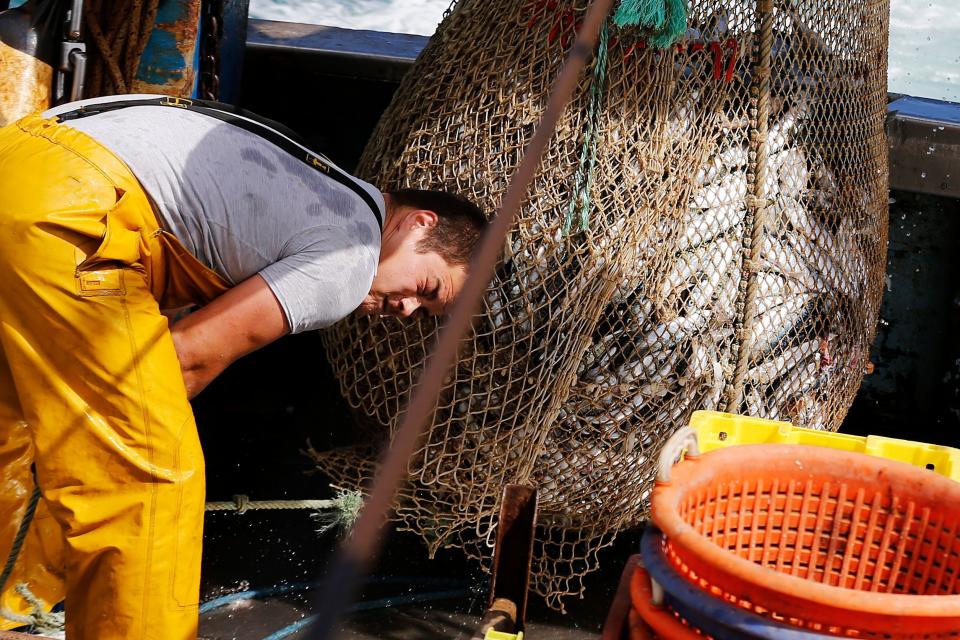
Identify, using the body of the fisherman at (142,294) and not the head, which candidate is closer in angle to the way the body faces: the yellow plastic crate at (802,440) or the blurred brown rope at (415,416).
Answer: the yellow plastic crate

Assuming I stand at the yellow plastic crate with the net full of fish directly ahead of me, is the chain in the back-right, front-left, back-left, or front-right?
front-left

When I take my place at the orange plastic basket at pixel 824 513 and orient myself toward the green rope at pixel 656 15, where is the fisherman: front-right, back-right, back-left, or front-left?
front-left

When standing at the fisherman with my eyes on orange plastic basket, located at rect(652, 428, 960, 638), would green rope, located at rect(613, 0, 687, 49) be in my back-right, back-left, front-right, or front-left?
front-left

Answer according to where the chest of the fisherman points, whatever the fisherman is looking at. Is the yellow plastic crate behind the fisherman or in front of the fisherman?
in front

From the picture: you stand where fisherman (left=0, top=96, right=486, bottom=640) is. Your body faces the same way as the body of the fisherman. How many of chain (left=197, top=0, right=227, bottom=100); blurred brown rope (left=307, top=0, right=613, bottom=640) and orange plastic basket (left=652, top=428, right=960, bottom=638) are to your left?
1

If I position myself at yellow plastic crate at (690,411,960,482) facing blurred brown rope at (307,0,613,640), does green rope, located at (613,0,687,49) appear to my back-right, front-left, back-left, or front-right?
back-right

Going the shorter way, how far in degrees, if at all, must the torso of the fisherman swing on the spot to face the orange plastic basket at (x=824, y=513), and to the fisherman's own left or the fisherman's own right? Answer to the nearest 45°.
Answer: approximately 45° to the fisherman's own right

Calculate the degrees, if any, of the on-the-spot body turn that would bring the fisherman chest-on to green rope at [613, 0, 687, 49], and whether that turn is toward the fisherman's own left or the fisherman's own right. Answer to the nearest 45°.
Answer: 0° — they already face it

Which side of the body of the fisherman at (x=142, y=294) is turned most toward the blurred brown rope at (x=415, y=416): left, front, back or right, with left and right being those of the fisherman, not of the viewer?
right

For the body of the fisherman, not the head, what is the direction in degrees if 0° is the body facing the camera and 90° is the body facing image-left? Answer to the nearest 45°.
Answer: approximately 270°

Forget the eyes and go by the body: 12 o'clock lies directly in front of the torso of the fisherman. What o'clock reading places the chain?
The chain is roughly at 9 o'clock from the fisherman.

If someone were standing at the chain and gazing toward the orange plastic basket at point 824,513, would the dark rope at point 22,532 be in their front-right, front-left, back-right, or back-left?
front-right
